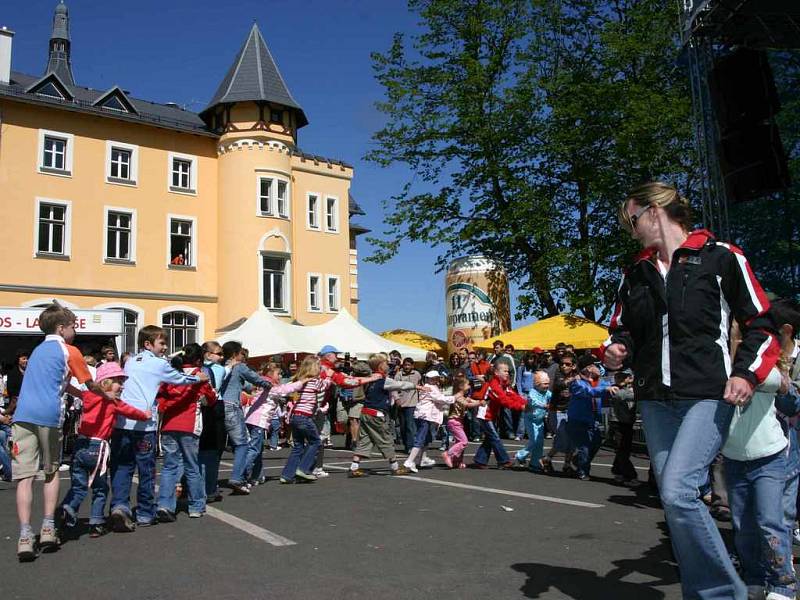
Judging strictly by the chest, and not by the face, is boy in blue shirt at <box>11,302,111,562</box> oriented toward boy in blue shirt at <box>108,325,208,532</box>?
yes

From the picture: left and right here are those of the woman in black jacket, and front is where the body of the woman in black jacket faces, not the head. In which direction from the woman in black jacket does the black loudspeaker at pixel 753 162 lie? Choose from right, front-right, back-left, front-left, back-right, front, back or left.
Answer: back-right

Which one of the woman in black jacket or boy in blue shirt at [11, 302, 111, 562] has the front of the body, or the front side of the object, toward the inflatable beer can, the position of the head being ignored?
the boy in blue shirt

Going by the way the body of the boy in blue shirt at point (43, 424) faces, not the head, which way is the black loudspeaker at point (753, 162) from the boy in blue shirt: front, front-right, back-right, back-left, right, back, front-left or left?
front-right

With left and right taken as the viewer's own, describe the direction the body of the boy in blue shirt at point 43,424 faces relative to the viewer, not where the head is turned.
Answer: facing away from the viewer and to the right of the viewer

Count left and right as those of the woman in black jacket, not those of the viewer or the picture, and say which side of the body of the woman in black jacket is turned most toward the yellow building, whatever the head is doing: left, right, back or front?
right

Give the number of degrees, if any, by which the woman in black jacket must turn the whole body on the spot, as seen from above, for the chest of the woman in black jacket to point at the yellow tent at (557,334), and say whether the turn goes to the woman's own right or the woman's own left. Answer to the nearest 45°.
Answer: approximately 135° to the woman's own right

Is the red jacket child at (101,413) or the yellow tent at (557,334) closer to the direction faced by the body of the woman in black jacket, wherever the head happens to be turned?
the red jacket child

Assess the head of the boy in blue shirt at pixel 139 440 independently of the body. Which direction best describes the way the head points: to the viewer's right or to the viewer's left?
to the viewer's right

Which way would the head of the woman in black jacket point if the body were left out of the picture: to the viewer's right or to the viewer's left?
to the viewer's left

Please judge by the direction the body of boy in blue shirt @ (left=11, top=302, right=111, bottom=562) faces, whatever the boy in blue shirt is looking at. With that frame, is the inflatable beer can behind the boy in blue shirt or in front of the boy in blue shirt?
in front

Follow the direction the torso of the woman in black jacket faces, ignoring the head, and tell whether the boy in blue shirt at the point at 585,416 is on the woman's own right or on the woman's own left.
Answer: on the woman's own right

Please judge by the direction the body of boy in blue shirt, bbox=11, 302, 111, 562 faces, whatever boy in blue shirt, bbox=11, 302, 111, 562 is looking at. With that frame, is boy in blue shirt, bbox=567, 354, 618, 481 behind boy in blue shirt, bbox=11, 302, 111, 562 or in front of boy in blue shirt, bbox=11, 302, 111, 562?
in front

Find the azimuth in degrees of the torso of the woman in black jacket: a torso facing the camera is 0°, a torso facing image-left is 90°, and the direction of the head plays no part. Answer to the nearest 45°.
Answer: approximately 45°
